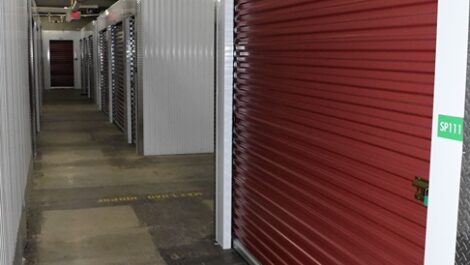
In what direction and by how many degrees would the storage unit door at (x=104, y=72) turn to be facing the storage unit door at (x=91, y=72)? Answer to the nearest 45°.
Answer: approximately 90° to its right

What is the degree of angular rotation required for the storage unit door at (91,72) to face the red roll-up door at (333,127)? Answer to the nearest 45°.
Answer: approximately 90° to its left

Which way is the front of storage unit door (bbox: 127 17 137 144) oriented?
to the viewer's left

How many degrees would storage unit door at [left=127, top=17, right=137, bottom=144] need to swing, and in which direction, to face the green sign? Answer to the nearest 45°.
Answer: approximately 90° to its left

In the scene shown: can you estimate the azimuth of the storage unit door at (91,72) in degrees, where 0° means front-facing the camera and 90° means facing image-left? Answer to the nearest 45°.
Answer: approximately 90°

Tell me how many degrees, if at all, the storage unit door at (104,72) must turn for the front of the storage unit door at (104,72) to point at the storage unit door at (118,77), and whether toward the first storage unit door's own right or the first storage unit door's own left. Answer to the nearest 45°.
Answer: approximately 90° to the first storage unit door's own left

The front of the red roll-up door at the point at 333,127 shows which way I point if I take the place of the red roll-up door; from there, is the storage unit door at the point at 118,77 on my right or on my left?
on my right

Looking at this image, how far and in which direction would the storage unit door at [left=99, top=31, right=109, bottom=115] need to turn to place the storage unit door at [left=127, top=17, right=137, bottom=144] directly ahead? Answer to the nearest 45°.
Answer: approximately 90° to its left

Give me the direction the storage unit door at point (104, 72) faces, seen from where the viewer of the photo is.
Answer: facing to the left of the viewer

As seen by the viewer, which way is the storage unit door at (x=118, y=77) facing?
to the viewer's left

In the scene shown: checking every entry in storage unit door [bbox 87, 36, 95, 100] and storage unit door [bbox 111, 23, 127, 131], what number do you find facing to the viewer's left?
2

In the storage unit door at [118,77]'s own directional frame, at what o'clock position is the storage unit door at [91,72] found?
the storage unit door at [91,72] is roughly at 3 o'clock from the storage unit door at [118,77].

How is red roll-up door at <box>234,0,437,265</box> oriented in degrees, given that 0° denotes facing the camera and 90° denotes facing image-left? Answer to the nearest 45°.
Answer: approximately 45°

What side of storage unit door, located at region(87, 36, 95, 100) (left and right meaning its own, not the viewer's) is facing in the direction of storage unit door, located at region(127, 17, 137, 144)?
left
